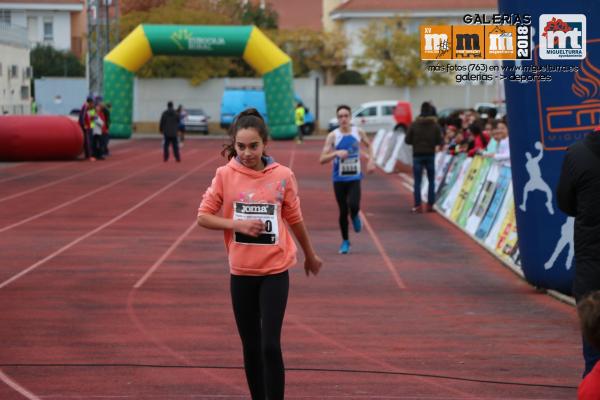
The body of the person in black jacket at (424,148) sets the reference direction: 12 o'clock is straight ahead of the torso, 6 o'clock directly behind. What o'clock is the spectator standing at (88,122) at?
The spectator standing is roughly at 11 o'clock from the person in black jacket.

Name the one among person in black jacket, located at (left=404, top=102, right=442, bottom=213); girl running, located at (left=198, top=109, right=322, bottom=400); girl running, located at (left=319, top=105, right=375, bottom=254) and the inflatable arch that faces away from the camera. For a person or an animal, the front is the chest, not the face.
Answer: the person in black jacket

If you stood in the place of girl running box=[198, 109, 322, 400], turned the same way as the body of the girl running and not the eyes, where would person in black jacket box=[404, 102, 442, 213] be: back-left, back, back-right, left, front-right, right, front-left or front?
back

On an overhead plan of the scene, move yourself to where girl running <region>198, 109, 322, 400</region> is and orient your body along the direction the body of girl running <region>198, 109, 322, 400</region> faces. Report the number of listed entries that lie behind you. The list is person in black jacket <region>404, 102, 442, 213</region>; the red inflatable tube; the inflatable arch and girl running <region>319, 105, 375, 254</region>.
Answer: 4

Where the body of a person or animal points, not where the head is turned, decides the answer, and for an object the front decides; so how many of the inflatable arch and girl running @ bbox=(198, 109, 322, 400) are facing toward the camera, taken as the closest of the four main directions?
2

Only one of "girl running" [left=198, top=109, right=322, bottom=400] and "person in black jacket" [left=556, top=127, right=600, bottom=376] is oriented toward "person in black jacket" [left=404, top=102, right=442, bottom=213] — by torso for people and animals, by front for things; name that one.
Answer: "person in black jacket" [left=556, top=127, right=600, bottom=376]

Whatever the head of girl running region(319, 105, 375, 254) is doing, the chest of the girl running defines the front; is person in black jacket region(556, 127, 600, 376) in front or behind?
in front

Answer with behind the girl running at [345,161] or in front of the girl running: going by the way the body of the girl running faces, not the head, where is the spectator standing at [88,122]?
behind

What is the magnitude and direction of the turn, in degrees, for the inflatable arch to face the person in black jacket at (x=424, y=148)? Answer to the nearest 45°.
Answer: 0° — it already faces them

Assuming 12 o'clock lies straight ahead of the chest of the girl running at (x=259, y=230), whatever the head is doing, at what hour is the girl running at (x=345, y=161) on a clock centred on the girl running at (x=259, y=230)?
the girl running at (x=345, y=161) is roughly at 6 o'clock from the girl running at (x=259, y=230).

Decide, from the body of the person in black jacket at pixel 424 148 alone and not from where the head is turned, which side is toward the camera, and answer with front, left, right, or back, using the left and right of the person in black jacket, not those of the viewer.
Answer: back
